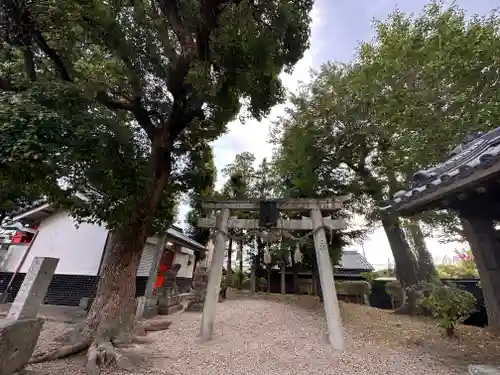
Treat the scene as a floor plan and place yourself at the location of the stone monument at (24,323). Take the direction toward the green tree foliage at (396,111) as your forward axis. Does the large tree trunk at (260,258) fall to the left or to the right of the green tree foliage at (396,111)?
left

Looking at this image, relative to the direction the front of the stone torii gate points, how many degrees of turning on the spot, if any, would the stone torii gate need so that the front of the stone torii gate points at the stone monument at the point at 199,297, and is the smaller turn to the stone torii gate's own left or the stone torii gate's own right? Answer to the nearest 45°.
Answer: approximately 135° to the stone torii gate's own right

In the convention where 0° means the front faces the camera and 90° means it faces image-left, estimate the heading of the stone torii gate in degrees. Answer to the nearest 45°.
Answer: approximately 0°

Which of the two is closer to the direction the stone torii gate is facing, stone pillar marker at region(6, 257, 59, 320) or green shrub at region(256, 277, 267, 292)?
the stone pillar marker

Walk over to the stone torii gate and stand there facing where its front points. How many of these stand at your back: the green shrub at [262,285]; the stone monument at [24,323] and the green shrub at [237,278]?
2

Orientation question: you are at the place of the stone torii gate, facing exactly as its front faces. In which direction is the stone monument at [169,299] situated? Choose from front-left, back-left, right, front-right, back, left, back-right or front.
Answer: back-right

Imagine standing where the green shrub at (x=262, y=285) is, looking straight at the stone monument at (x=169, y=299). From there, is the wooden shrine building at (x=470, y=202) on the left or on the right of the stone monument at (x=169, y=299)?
left

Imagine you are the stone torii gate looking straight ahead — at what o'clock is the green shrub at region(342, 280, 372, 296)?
The green shrub is roughly at 7 o'clock from the stone torii gate.

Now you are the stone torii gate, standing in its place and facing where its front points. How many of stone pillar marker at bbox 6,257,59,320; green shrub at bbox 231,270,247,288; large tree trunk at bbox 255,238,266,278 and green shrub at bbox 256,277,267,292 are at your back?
3

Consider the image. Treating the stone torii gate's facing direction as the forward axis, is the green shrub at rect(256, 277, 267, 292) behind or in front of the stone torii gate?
behind

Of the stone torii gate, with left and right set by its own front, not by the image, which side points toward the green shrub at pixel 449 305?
left

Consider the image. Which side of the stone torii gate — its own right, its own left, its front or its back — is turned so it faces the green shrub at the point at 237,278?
back

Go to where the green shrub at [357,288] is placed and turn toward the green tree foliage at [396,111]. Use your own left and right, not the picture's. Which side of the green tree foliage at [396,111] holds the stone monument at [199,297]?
right
